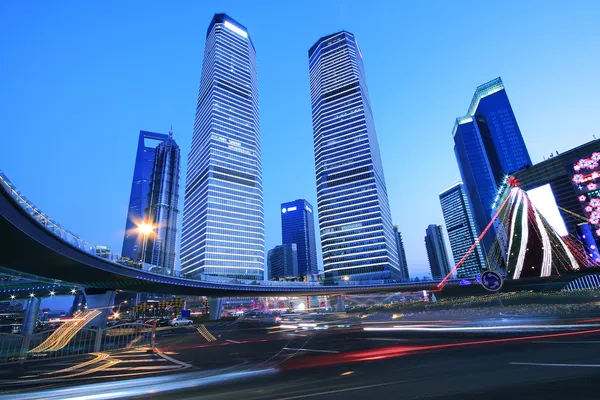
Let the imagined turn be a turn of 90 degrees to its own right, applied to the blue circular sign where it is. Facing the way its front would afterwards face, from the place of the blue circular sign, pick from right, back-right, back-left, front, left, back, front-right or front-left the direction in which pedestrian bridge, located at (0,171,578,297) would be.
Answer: front

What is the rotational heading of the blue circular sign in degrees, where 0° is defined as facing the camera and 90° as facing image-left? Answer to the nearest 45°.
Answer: approximately 0°

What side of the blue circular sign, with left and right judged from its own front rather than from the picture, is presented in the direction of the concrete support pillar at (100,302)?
right
